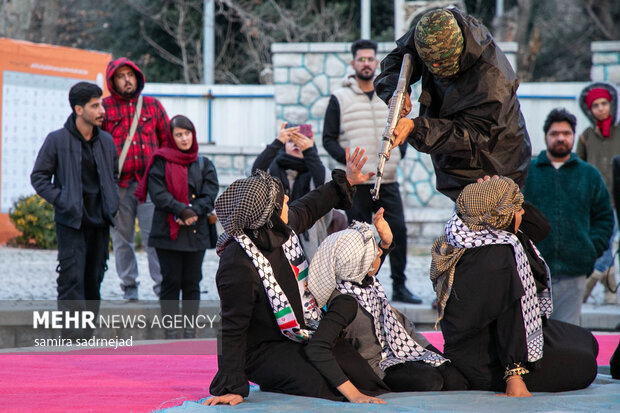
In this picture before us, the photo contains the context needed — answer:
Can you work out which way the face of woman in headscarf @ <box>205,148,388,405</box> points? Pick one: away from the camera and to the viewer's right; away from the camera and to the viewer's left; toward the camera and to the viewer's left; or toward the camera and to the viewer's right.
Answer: away from the camera and to the viewer's right

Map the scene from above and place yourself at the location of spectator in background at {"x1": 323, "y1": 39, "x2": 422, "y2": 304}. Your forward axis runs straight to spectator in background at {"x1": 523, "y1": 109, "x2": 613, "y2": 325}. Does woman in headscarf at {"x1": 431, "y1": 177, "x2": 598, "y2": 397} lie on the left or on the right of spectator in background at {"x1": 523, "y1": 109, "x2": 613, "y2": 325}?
right

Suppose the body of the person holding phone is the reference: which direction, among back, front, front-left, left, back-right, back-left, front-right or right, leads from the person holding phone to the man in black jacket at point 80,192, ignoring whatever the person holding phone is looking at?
right

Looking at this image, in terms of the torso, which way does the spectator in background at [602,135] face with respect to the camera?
toward the camera

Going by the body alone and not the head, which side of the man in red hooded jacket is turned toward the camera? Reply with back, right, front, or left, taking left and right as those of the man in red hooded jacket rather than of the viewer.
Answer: front

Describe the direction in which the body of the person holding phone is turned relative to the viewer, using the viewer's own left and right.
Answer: facing the viewer

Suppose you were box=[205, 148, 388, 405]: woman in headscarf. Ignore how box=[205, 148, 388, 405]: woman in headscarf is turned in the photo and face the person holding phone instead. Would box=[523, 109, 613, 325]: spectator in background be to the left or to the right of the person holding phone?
right

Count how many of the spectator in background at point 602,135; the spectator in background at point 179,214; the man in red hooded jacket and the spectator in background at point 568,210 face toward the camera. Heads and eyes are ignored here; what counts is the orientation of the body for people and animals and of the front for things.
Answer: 4

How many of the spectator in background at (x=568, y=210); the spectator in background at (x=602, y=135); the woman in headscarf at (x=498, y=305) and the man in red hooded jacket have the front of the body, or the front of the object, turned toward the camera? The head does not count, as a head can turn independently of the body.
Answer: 3

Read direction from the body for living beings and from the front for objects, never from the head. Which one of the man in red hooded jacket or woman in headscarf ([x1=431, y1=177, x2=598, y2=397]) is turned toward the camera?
the man in red hooded jacket

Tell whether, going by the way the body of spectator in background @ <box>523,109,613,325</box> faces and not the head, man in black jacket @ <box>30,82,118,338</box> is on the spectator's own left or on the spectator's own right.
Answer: on the spectator's own right

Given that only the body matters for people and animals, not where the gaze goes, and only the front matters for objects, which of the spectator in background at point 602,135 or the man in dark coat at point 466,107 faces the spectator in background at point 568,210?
the spectator in background at point 602,135

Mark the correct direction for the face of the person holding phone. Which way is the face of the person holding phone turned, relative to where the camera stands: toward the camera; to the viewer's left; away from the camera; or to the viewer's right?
toward the camera

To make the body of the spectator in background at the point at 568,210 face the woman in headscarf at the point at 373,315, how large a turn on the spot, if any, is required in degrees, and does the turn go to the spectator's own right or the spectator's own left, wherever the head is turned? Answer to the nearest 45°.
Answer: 0° — they already face them

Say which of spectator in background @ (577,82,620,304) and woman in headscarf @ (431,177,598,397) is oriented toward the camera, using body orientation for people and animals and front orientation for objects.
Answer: the spectator in background

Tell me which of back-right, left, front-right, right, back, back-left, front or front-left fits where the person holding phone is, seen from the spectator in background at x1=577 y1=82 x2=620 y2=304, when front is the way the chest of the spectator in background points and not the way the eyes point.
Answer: front-right

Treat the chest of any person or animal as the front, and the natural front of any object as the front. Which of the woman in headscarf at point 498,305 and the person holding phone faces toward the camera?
the person holding phone

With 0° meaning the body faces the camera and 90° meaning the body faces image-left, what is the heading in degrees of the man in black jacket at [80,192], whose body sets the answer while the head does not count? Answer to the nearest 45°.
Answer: approximately 315°
